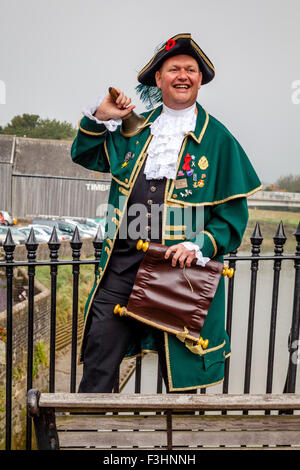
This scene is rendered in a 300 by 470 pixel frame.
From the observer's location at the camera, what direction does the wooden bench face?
facing away from the viewer

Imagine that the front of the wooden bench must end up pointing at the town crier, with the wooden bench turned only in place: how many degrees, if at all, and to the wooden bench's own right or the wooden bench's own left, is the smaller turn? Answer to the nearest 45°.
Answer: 0° — it already faces them

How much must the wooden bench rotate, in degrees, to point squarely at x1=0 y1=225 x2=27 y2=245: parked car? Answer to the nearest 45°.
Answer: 0° — it already faces it

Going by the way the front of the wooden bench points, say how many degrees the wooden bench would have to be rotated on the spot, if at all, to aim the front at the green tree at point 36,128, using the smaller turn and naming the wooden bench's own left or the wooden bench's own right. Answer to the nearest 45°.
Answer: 0° — it already faces it
